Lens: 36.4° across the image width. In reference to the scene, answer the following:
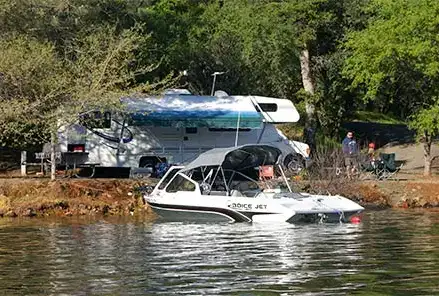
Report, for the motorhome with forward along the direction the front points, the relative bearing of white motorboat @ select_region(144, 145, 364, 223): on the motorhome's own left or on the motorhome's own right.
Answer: on the motorhome's own right

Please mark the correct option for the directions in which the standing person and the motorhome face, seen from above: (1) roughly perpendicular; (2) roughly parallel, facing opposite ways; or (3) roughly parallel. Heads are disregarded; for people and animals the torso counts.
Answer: roughly perpendicular

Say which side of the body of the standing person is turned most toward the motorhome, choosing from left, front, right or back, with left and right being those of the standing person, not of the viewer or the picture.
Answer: right

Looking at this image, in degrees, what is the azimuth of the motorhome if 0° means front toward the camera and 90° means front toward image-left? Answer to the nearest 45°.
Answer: approximately 270°

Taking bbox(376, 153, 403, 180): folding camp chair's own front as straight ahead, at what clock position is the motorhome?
The motorhome is roughly at 4 o'clock from the folding camp chair.

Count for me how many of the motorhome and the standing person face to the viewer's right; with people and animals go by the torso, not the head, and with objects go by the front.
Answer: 1

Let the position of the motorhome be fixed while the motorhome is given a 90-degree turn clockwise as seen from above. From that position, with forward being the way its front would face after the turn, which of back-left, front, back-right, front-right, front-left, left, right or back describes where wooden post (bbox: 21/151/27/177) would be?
right

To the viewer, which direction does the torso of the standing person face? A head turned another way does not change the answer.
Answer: toward the camera

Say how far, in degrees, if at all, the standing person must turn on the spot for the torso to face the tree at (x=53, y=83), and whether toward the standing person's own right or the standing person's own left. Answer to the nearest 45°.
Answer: approximately 90° to the standing person's own right

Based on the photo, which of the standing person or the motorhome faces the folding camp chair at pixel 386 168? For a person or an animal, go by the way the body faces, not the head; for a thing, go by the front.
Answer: the motorhome

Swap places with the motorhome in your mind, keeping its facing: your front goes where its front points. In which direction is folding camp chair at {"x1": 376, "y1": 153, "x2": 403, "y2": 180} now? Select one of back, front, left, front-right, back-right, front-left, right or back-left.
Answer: front
